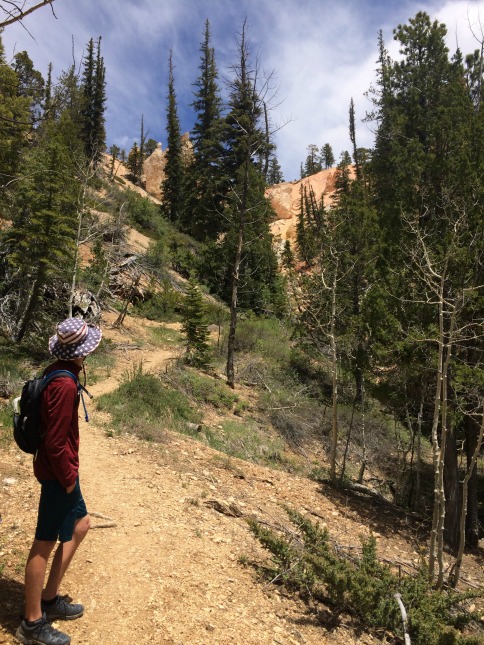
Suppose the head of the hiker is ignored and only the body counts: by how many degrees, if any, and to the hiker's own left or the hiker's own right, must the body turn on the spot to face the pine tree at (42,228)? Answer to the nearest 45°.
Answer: approximately 90° to the hiker's own left

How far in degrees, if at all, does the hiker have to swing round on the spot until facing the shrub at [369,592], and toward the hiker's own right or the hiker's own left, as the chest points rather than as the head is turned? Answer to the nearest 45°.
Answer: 0° — they already face it

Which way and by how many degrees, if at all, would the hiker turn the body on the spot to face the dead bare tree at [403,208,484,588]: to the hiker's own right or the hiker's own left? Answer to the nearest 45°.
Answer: approximately 45° to the hiker's own left

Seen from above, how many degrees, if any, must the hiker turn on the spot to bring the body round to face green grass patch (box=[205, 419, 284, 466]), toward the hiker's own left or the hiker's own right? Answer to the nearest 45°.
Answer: approximately 45° to the hiker's own left

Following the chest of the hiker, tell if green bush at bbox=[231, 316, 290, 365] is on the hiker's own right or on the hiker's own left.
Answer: on the hiker's own left

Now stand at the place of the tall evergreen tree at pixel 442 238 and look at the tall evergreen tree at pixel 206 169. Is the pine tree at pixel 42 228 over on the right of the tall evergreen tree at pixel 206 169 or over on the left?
left

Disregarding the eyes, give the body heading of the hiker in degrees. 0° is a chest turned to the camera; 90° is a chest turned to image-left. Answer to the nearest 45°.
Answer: approximately 270°

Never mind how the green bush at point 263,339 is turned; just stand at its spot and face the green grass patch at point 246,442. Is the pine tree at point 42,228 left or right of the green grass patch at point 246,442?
right

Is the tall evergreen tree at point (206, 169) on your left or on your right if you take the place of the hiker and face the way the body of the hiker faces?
on your left
